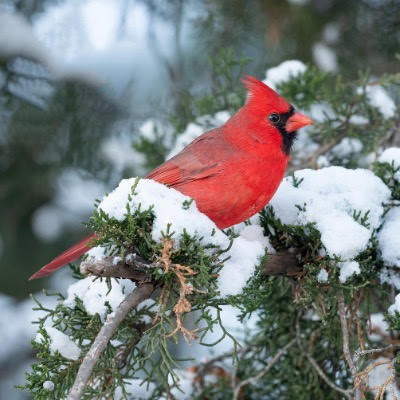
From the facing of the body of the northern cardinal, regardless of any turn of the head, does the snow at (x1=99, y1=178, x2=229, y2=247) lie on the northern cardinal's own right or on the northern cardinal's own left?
on the northern cardinal's own right

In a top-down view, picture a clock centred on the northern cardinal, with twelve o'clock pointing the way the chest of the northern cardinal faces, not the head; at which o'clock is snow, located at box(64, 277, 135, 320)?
The snow is roughly at 5 o'clock from the northern cardinal.

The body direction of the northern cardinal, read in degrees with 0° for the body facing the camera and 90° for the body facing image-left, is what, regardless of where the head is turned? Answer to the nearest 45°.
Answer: approximately 270°

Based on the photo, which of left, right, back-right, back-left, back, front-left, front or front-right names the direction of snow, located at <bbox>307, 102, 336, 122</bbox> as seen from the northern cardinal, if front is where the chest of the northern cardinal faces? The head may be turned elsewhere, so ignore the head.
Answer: front-left

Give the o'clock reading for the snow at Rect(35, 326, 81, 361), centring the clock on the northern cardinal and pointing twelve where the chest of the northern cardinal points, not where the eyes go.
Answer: The snow is roughly at 5 o'clock from the northern cardinal.
